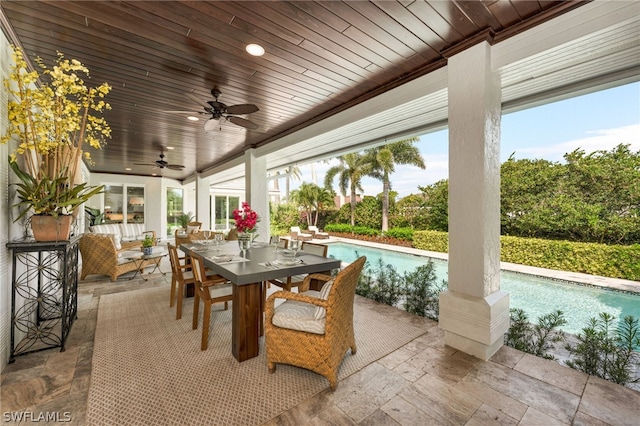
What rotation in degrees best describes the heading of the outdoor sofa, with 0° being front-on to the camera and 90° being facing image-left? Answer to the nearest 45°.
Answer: approximately 0°

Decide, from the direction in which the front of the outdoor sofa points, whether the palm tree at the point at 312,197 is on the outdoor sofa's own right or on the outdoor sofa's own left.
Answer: on the outdoor sofa's own left

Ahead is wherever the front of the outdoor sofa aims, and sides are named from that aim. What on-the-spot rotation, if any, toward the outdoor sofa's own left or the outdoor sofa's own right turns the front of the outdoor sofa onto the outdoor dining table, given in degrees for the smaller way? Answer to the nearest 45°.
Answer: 0° — it already faces it

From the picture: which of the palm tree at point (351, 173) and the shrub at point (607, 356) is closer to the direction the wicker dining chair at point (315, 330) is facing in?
the palm tree

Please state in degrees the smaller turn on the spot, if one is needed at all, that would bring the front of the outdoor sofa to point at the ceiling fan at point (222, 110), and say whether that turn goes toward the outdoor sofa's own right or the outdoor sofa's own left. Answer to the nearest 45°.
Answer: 0° — it already faces it

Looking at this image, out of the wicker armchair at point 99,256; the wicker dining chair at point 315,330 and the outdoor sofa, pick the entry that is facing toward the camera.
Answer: the outdoor sofa

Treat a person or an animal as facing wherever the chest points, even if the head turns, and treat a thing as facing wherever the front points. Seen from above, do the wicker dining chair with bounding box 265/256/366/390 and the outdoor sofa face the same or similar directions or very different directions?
very different directions

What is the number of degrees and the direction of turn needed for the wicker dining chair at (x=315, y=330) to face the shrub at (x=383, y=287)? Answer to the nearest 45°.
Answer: approximately 90° to its right

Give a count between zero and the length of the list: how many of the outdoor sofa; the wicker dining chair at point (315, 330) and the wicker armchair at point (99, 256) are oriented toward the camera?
1

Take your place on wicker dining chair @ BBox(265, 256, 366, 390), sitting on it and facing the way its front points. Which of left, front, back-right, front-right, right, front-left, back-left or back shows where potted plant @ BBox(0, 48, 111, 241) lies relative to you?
front-left

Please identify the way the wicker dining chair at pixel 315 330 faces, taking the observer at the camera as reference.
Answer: facing away from the viewer and to the left of the viewer

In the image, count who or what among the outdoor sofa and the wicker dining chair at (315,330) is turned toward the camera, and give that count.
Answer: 1

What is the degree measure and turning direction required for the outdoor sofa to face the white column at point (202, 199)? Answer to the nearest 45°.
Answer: approximately 90° to its left

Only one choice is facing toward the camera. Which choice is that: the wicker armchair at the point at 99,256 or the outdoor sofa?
the outdoor sofa
